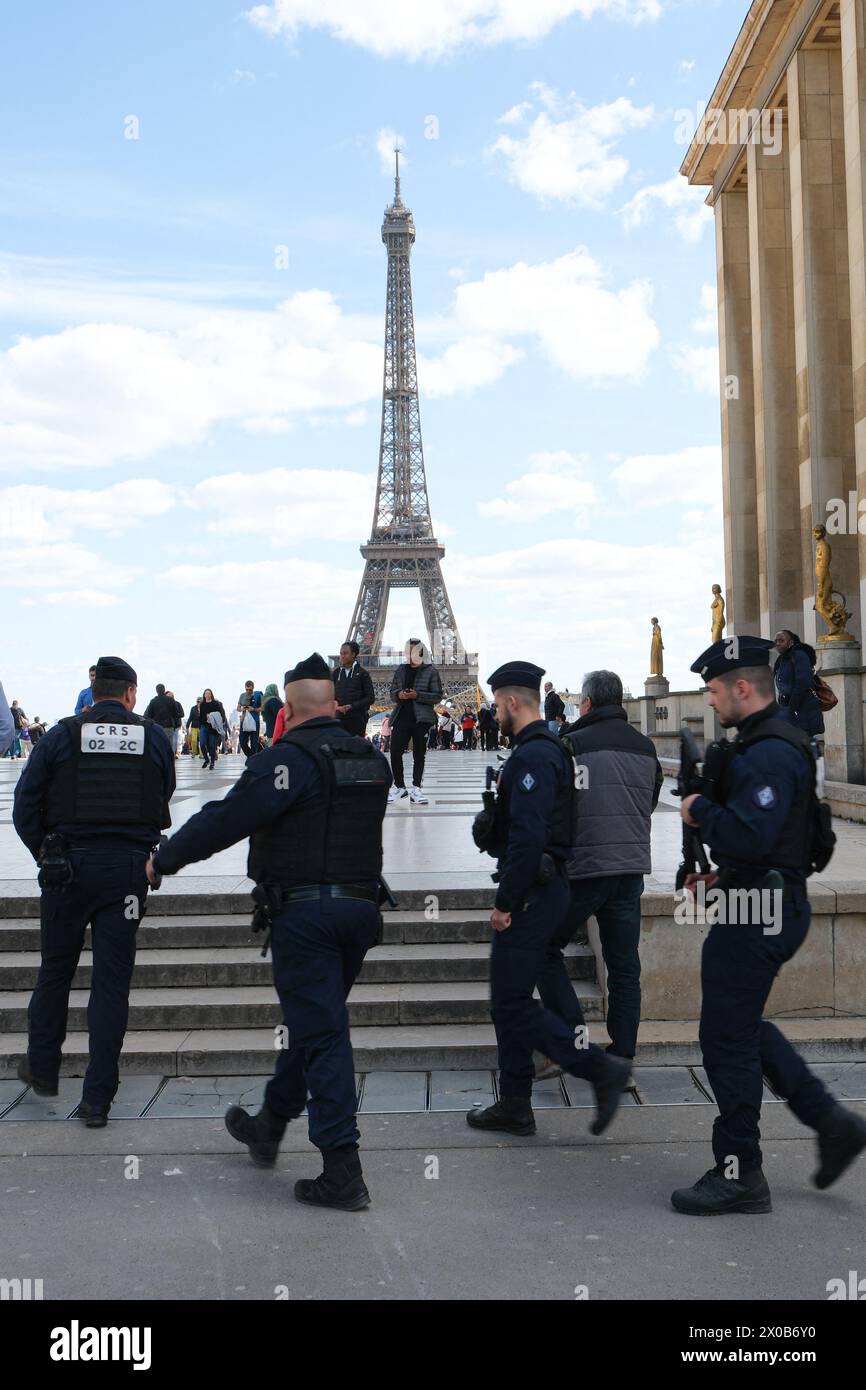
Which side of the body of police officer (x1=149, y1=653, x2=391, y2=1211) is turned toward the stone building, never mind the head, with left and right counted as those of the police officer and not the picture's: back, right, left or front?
right

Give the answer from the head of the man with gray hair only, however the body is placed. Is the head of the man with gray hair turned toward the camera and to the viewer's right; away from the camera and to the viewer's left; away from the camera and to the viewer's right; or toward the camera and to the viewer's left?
away from the camera and to the viewer's left

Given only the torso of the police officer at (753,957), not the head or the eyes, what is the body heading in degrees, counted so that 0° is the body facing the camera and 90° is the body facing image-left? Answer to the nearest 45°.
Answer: approximately 90°

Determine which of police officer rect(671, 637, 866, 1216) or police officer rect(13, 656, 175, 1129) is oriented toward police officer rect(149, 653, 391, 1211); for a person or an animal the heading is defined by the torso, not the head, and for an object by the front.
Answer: police officer rect(671, 637, 866, 1216)

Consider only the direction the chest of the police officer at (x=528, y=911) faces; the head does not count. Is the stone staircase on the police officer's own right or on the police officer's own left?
on the police officer's own right

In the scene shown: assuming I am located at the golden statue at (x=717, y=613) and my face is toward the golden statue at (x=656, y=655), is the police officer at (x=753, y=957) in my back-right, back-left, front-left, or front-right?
back-left

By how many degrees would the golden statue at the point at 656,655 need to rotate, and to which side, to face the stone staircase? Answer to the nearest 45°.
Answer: approximately 90° to its left

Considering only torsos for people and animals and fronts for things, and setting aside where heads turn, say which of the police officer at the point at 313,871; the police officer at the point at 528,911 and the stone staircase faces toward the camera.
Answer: the stone staircase

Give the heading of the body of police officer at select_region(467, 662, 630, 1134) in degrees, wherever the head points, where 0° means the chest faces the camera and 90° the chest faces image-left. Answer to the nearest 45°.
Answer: approximately 90°

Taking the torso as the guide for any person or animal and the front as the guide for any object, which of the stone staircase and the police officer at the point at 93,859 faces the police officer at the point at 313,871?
the stone staircase

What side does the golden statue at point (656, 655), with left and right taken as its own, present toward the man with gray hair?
left

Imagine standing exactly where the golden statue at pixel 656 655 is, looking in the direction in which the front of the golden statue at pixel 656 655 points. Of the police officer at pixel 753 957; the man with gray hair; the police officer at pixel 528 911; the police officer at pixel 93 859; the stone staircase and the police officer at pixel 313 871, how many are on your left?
6

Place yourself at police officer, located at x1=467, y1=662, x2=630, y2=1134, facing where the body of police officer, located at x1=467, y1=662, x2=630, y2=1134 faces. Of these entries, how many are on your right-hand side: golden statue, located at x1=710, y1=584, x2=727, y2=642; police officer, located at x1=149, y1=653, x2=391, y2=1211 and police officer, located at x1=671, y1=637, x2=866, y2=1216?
1

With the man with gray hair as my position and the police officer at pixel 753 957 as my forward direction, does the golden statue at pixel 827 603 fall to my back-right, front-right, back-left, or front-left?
back-left

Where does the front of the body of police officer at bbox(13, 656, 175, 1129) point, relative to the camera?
away from the camera

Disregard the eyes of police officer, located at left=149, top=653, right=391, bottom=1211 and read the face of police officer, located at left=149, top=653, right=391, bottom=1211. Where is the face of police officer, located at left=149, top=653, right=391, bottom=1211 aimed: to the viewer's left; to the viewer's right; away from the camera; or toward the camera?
away from the camera

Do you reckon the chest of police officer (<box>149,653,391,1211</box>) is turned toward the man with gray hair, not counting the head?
no

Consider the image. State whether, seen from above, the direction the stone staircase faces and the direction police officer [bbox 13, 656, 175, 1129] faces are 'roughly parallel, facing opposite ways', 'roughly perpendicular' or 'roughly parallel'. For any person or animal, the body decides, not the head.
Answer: roughly parallel, facing opposite ways

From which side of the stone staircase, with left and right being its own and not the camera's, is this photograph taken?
front

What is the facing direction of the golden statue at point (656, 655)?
to the viewer's left
